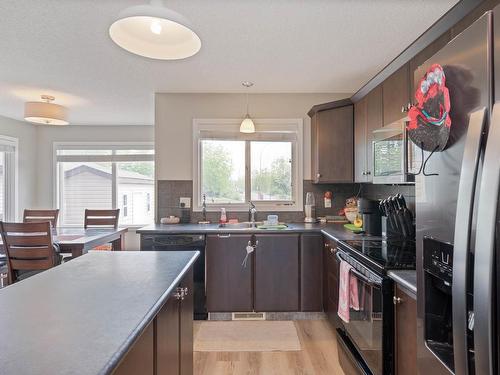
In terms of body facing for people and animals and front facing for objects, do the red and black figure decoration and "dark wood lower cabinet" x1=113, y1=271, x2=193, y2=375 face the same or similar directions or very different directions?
very different directions

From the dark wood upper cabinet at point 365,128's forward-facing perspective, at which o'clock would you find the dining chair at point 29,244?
The dining chair is roughly at 11 o'clock from the dark wood upper cabinet.

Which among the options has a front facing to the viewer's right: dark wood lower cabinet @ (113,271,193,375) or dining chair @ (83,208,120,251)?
the dark wood lower cabinet

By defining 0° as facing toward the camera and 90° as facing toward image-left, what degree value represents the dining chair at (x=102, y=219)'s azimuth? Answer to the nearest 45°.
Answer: approximately 0°

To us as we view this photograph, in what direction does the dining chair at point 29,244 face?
facing away from the viewer and to the right of the viewer

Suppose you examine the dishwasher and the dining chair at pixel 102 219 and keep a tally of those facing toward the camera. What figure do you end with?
2

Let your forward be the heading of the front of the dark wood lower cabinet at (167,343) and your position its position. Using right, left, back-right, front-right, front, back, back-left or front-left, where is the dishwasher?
left

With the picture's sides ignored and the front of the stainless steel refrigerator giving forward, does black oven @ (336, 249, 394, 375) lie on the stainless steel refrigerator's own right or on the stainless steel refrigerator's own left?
on the stainless steel refrigerator's own right

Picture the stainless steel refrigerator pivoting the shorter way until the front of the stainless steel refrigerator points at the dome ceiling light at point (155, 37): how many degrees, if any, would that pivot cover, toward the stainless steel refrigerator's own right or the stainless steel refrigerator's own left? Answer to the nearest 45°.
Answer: approximately 45° to the stainless steel refrigerator's own right

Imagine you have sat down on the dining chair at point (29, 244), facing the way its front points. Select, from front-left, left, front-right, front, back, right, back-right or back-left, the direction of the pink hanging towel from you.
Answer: right
